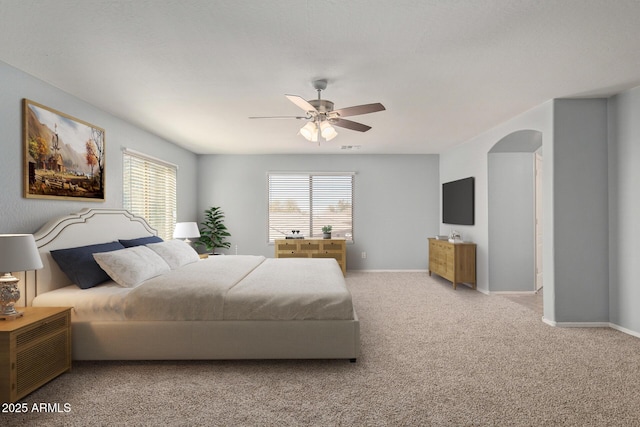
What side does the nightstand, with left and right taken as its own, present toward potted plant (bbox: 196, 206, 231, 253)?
left

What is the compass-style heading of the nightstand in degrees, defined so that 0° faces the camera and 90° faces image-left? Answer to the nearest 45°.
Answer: approximately 315°

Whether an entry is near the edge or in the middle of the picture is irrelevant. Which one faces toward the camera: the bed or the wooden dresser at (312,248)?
the wooden dresser

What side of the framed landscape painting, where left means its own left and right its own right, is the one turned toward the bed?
front

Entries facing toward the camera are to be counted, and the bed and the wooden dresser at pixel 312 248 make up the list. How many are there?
1

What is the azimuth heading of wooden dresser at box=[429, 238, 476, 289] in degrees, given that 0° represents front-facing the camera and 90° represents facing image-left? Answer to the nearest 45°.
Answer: approximately 45°

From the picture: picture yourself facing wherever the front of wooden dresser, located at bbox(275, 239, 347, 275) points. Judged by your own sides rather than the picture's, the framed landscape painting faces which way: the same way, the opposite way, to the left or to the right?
to the left

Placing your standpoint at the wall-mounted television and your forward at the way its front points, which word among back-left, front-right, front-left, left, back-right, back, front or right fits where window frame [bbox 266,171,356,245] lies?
front-right

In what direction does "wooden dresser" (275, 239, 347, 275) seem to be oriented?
toward the camera

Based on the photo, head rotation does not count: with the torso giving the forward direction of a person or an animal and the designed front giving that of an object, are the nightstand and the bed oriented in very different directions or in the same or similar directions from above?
same or similar directions

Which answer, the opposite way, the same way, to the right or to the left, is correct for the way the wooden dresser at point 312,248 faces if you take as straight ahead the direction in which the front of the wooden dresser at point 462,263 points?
to the left

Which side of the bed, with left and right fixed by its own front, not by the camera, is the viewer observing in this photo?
right

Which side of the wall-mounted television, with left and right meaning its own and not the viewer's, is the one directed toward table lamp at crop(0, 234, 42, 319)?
front

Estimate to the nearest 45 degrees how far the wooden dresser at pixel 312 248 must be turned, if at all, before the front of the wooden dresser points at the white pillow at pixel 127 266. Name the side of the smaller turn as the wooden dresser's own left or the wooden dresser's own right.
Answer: approximately 45° to the wooden dresser's own right

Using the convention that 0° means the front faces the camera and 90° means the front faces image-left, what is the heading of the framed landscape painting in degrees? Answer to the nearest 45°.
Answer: approximately 315°

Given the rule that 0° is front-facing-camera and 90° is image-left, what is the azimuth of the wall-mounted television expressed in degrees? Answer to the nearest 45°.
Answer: approximately 45°

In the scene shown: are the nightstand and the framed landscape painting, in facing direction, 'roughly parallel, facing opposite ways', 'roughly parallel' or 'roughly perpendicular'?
roughly parallel

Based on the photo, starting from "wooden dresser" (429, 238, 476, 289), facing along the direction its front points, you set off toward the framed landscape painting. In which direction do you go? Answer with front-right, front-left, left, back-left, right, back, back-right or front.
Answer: front
